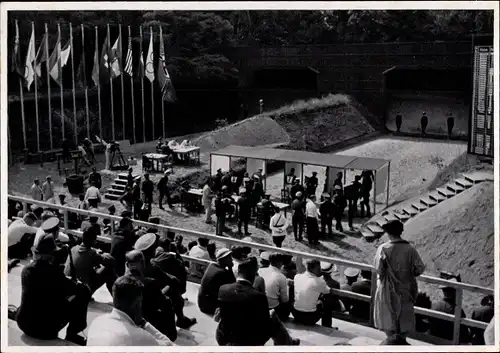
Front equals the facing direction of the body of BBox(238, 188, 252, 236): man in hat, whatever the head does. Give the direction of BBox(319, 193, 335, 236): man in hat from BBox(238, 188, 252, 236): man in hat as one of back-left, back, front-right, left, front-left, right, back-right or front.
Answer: right

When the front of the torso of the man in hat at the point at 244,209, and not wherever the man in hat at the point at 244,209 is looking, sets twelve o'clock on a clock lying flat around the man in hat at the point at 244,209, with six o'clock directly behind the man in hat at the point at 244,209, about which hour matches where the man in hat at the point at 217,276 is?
the man in hat at the point at 217,276 is roughly at 6 o'clock from the man in hat at the point at 244,209.

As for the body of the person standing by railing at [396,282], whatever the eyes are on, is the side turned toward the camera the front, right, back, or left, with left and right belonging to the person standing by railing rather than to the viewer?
back

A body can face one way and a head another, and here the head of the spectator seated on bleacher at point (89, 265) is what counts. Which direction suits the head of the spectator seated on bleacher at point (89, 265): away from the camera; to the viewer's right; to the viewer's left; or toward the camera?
away from the camera

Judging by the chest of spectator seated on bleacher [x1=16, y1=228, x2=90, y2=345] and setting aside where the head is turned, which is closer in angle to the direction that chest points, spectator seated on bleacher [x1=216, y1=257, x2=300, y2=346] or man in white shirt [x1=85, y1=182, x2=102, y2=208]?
the man in white shirt

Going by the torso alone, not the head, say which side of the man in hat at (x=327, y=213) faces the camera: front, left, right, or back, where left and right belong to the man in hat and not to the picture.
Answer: back

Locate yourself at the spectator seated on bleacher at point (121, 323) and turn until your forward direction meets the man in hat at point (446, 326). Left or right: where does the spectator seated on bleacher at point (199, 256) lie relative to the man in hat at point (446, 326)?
left

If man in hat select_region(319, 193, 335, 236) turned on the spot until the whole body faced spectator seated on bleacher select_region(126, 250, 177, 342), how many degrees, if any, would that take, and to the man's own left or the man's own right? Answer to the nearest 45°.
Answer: approximately 180°

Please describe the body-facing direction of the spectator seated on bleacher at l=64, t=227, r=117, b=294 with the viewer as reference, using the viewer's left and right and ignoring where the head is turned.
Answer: facing away from the viewer and to the right of the viewer

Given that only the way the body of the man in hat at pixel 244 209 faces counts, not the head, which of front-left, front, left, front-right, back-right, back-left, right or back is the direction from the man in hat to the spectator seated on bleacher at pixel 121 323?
back

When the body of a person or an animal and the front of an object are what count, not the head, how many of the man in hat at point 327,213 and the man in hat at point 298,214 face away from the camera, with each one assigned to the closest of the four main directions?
2

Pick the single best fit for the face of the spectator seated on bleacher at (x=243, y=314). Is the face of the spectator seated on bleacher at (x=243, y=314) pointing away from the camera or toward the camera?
away from the camera

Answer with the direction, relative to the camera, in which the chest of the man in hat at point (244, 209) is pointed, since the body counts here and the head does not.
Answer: away from the camera

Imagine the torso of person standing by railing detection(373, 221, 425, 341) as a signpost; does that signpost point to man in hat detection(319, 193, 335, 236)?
yes

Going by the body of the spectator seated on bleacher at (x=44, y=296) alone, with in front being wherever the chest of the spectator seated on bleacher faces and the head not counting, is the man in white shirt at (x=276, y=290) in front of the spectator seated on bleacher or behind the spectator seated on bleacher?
in front
